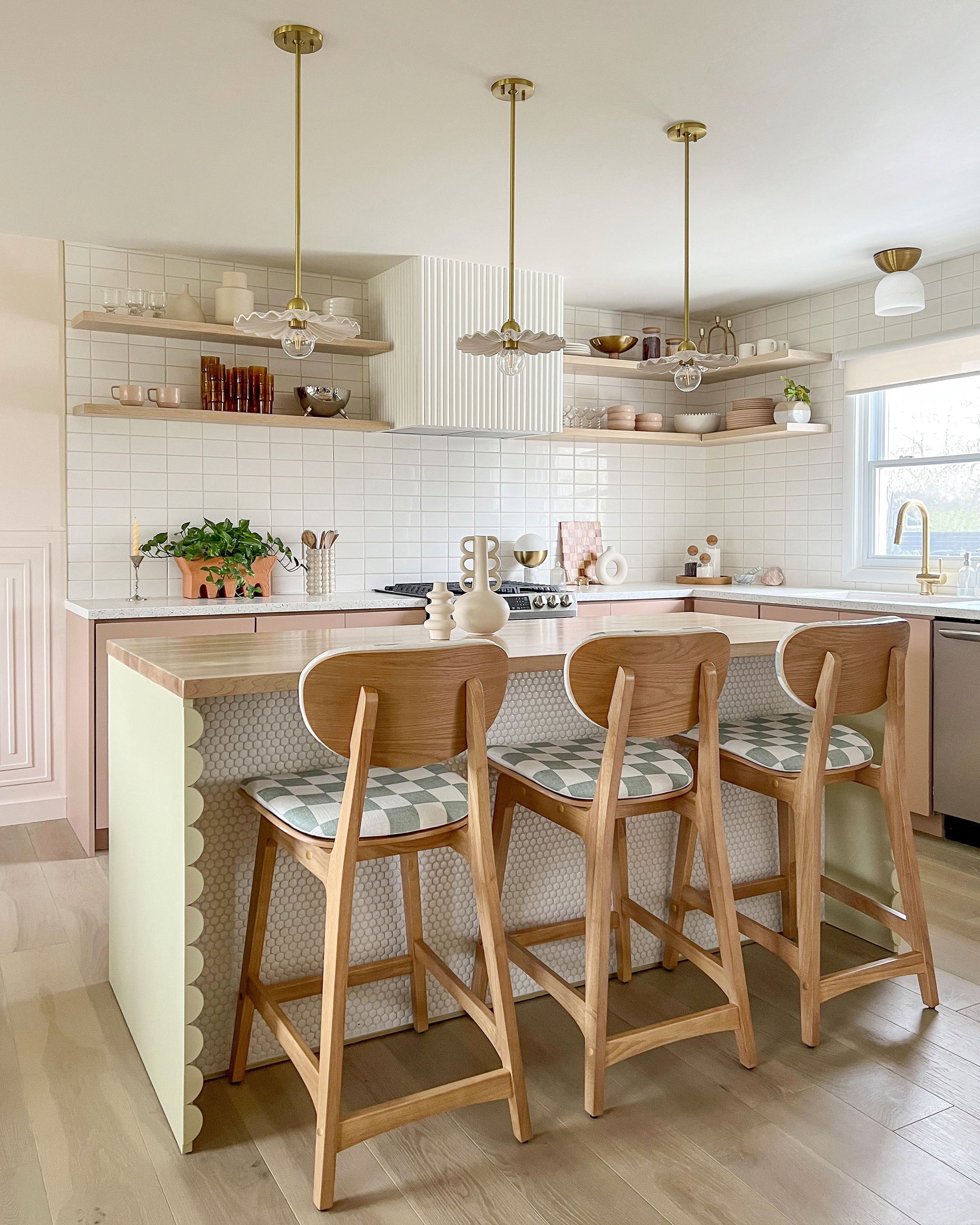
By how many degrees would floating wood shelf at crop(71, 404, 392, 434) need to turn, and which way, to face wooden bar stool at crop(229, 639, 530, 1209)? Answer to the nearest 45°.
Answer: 0° — it already faces it

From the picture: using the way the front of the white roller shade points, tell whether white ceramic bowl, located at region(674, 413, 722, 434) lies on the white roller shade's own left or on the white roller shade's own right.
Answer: on the white roller shade's own right

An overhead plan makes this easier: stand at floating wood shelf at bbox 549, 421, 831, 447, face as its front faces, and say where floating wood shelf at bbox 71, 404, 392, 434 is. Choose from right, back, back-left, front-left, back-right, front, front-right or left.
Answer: front-right

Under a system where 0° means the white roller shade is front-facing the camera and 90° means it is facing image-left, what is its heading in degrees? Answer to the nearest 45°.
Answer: approximately 45°

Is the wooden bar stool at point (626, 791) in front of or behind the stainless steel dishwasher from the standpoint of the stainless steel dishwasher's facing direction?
in front

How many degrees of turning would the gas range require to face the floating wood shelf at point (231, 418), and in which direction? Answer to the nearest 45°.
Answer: approximately 135° to its right

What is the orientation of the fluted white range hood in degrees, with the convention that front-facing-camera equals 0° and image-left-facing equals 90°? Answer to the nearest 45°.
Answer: approximately 315°

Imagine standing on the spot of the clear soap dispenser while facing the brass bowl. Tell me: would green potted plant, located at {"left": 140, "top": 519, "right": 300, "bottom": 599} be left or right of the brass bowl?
left

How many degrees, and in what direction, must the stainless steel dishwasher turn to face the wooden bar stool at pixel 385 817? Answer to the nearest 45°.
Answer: approximately 45° to its left

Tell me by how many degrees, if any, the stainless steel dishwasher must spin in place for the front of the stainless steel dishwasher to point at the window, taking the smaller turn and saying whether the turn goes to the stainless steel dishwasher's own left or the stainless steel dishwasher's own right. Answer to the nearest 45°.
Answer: approximately 135° to the stainless steel dishwasher's own right
